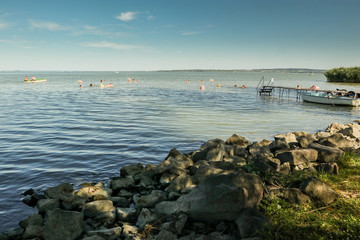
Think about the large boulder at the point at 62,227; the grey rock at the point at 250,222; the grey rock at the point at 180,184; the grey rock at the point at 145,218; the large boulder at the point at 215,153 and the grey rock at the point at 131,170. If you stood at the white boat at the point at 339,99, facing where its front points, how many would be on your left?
6

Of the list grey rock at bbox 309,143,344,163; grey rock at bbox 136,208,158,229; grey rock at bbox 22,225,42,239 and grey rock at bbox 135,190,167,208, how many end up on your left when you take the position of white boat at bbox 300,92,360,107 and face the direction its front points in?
4

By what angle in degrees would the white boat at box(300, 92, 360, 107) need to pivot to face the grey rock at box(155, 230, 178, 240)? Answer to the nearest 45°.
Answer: approximately 90° to its left

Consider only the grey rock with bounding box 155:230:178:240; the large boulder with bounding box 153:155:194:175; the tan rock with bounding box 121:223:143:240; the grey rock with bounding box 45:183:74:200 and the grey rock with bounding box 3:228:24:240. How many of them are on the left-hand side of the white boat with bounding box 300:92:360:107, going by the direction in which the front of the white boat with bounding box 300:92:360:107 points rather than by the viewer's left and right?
5

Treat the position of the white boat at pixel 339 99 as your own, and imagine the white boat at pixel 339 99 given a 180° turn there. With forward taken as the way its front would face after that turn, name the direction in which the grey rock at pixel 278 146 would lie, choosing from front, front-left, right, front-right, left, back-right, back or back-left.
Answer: right

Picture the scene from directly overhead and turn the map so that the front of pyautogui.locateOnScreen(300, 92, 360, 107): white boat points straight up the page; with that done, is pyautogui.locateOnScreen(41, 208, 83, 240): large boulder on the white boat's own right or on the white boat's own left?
on the white boat's own left

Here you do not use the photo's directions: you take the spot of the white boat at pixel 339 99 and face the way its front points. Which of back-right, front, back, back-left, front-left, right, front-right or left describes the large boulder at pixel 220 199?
left

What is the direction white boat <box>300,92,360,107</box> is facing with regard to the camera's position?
facing to the left of the viewer

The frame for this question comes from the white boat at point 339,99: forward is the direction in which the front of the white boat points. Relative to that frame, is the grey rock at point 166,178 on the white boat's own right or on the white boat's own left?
on the white boat's own left

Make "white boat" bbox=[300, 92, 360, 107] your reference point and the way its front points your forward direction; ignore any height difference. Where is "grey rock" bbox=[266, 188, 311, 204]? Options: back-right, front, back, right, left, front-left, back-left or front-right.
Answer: left

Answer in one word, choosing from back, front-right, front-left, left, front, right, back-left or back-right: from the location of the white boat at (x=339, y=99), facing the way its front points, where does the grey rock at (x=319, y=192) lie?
left

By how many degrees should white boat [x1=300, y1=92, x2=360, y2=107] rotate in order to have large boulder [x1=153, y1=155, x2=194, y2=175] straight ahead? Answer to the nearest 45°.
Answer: approximately 90° to its left

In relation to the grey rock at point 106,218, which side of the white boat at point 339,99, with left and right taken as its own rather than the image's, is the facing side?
left

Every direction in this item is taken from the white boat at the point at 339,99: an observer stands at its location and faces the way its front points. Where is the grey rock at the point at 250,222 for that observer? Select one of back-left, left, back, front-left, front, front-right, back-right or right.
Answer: left

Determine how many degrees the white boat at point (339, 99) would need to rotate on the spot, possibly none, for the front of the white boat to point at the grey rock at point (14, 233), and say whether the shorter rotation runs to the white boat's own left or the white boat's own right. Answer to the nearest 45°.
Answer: approximately 90° to the white boat's own left

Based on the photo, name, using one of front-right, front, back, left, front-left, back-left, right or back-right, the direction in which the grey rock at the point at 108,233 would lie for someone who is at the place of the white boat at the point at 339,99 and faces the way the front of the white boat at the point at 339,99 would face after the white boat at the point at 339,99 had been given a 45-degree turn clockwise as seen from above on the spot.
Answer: back-left

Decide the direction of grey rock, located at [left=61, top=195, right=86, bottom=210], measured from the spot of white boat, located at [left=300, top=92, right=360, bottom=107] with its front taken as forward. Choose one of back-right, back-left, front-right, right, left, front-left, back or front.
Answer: left

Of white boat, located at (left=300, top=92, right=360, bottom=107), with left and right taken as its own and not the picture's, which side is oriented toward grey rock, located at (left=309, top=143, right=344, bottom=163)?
left

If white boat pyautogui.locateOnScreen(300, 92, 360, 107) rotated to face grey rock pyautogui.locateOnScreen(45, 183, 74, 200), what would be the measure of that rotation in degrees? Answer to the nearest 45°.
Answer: approximately 90° to its left

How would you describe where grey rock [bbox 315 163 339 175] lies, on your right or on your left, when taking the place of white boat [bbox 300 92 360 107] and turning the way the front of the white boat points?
on your left

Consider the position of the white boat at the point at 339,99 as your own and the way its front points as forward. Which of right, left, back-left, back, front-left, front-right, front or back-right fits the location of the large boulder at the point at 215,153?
left

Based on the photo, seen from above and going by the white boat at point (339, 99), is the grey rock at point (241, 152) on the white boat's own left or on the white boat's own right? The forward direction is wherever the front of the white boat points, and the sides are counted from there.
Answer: on the white boat's own left
